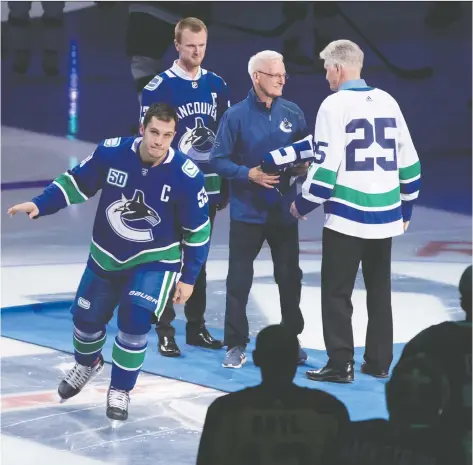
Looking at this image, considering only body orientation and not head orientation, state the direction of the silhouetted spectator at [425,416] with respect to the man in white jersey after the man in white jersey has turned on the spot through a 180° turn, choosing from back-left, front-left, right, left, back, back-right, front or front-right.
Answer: front-right

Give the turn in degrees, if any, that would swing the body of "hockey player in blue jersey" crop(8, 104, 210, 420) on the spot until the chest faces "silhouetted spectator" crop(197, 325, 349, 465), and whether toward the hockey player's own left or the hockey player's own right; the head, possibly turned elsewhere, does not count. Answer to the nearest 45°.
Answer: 0° — they already face them

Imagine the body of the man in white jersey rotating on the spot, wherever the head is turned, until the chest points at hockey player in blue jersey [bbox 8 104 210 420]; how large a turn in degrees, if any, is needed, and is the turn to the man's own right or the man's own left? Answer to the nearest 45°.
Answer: approximately 90° to the man's own left

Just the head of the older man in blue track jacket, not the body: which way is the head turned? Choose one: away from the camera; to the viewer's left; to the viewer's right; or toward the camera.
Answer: to the viewer's right

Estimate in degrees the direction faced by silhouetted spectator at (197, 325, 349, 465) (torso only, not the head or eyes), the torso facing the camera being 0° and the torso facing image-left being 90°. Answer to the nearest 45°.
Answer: approximately 180°

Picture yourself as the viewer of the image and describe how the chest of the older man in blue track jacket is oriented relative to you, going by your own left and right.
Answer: facing the viewer and to the right of the viewer

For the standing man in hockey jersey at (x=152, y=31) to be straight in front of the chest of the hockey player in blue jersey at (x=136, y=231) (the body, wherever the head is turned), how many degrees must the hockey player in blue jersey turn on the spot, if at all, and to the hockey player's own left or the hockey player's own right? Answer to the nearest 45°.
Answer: approximately 180°

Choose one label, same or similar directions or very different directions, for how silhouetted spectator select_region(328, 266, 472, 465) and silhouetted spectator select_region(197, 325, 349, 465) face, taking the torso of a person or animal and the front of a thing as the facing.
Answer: same or similar directions

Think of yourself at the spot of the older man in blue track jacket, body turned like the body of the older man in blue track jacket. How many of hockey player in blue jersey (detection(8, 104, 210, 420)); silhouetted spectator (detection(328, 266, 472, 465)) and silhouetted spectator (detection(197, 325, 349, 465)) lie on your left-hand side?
0

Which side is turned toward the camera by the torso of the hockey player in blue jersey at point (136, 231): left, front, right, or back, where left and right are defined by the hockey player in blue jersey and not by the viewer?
front

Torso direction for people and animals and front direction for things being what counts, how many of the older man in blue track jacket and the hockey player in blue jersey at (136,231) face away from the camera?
0

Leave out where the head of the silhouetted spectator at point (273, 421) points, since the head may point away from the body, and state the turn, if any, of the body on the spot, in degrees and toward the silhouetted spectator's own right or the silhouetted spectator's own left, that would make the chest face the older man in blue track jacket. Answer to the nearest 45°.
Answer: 0° — they already face them

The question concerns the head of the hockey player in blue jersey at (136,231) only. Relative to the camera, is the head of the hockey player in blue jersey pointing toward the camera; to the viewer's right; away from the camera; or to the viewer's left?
toward the camera

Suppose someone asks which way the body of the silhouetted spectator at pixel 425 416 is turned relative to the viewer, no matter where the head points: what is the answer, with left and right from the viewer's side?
facing away from the viewer

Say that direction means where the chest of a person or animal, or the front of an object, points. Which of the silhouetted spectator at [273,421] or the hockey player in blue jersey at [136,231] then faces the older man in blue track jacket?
the silhouetted spectator

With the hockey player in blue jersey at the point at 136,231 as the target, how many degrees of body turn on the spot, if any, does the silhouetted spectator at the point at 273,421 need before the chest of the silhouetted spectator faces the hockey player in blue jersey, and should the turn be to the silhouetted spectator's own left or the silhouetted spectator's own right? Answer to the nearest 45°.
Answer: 0° — they already face them

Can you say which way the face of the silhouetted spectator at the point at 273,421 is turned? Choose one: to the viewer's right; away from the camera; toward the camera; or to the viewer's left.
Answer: away from the camera

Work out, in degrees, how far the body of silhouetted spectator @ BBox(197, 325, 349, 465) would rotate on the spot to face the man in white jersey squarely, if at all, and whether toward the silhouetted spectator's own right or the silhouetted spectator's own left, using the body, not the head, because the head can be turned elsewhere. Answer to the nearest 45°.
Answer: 0° — they already face them

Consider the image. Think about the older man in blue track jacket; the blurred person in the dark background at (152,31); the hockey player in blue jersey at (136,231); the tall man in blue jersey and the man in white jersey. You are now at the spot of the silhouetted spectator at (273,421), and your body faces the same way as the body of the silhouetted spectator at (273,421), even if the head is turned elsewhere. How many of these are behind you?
0
